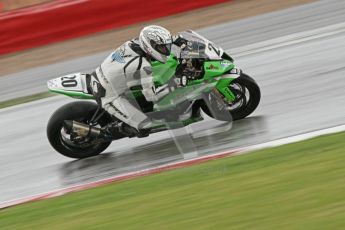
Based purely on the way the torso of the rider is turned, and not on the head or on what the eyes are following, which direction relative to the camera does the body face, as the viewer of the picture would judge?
to the viewer's right

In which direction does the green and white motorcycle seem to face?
to the viewer's right

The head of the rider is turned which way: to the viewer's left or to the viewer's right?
to the viewer's right
